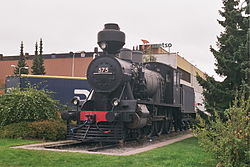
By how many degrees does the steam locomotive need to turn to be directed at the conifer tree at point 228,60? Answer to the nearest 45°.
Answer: approximately 135° to its left

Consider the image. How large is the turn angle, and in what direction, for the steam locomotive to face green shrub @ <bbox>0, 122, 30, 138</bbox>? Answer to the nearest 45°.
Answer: approximately 45° to its right

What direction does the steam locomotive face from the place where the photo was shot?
facing the viewer and to the left of the viewer

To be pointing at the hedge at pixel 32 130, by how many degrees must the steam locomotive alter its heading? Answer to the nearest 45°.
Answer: approximately 45° to its right

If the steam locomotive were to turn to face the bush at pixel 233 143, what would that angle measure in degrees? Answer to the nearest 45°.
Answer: approximately 90° to its left

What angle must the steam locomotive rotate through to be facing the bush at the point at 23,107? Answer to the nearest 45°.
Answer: approximately 45° to its right
